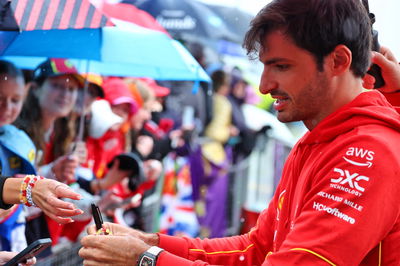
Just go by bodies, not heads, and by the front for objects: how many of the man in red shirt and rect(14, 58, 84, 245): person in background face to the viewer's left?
1

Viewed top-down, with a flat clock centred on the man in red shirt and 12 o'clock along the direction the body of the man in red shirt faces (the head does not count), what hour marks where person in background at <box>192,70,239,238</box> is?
The person in background is roughly at 3 o'clock from the man in red shirt.

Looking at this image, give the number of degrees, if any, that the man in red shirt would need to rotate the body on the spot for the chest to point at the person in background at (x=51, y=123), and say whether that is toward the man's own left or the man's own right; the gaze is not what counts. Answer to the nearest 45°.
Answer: approximately 45° to the man's own right

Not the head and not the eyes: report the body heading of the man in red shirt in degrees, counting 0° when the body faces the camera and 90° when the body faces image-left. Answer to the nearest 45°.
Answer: approximately 90°

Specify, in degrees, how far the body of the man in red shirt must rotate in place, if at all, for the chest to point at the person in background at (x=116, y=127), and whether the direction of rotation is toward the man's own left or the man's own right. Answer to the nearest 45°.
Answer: approximately 45° to the man's own right

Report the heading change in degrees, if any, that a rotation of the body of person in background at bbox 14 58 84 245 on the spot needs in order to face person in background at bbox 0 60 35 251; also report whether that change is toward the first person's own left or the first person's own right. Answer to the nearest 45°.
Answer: approximately 45° to the first person's own right

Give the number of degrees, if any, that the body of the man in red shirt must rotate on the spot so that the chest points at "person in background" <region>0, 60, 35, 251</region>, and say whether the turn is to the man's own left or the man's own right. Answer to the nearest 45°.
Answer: approximately 45° to the man's own right

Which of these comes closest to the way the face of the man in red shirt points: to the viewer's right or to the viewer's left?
to the viewer's left
